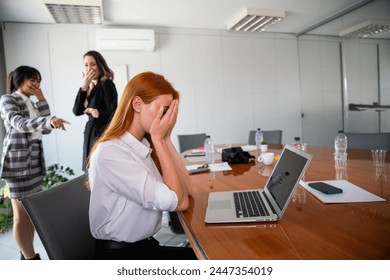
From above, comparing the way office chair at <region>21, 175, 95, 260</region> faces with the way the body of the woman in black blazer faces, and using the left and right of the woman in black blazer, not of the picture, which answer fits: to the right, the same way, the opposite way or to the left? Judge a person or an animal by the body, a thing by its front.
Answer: to the left

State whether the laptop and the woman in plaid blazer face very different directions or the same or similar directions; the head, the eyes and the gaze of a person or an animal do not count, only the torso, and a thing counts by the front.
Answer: very different directions

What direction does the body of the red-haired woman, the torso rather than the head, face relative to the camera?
to the viewer's right

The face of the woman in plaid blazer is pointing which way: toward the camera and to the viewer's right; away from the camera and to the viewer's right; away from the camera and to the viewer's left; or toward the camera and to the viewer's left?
toward the camera and to the viewer's right

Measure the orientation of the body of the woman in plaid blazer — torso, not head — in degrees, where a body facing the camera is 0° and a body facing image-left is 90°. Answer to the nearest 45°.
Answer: approximately 315°

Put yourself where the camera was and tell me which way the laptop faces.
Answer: facing to the left of the viewer

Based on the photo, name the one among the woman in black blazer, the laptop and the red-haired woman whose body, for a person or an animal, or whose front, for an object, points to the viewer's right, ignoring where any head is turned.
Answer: the red-haired woman

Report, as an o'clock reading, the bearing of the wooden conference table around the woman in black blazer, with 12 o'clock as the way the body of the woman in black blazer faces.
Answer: The wooden conference table is roughly at 10 o'clock from the woman in black blazer.

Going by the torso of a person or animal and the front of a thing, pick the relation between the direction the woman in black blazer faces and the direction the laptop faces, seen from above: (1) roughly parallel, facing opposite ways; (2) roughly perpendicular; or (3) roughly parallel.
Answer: roughly perpendicular

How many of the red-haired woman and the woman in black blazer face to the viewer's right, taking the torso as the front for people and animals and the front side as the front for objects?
1
